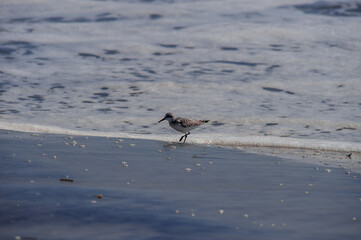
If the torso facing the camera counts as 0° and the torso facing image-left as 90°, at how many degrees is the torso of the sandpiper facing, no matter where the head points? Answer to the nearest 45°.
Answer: approximately 90°
